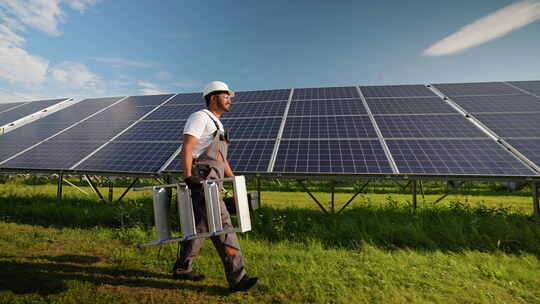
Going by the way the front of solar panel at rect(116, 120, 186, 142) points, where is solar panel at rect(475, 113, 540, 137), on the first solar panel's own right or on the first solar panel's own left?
on the first solar panel's own left

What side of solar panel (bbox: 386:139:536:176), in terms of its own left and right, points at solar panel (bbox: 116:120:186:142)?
right

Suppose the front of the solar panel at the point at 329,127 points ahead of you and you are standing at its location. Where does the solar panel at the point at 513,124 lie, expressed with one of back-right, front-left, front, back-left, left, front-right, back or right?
left

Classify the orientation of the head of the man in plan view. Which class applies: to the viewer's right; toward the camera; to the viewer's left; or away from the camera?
to the viewer's right

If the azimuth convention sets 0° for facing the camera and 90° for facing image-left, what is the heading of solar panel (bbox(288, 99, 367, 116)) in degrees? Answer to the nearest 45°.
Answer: approximately 0°

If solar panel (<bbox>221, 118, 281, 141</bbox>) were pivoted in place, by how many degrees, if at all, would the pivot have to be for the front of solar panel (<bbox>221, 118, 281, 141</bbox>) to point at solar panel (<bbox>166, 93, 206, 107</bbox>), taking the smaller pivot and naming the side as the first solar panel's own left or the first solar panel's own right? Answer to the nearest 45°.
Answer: approximately 135° to the first solar panel's own right

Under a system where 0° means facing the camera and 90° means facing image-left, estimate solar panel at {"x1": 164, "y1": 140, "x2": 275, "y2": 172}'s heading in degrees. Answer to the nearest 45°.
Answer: approximately 0°

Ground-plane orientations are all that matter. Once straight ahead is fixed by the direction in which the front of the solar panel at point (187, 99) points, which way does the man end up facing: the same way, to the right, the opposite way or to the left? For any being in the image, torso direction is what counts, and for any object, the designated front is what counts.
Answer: to the left
